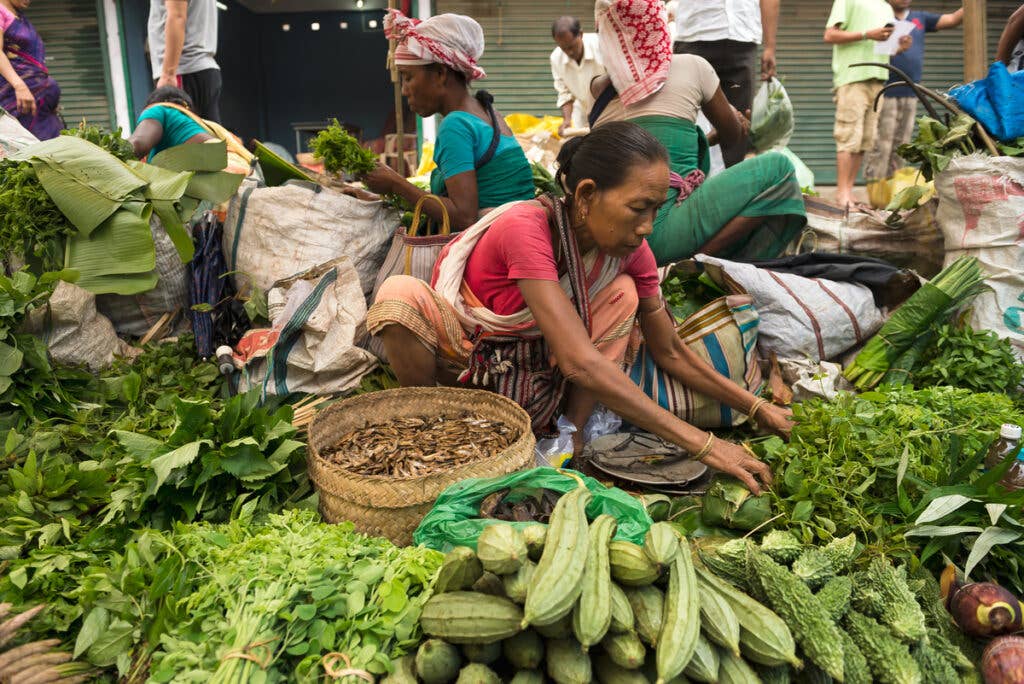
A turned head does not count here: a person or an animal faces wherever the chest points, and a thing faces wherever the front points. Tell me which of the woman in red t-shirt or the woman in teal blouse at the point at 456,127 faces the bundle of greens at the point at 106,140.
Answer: the woman in teal blouse

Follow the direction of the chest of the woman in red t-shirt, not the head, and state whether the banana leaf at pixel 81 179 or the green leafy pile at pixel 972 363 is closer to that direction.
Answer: the green leafy pile

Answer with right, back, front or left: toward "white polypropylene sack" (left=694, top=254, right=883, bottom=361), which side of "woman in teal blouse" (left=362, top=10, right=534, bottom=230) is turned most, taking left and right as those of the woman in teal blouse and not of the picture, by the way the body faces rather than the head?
back

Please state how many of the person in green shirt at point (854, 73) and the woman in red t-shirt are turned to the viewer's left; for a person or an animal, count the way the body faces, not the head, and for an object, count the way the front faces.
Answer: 0

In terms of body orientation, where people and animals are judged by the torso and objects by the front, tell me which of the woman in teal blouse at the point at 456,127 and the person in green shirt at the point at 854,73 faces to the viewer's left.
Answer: the woman in teal blouse

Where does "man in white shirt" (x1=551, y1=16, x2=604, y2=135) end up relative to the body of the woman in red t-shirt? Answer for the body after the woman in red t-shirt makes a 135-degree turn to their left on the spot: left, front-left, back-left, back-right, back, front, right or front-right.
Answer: front

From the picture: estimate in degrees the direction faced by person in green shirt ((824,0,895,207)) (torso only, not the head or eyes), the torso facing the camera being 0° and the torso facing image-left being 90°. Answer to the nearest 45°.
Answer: approximately 315°

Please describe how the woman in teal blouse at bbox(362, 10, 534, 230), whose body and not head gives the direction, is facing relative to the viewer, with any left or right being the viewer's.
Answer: facing to the left of the viewer

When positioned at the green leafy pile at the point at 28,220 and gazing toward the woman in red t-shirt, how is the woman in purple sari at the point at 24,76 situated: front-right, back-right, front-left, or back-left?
back-left

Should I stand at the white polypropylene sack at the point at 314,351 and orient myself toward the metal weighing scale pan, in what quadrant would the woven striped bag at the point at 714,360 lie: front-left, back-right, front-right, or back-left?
front-left

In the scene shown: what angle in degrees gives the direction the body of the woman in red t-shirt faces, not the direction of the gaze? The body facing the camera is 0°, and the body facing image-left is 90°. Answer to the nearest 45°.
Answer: approximately 315°

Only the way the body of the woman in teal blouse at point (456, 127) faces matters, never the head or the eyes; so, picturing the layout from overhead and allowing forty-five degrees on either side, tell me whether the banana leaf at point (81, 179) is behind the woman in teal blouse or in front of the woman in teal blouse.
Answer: in front
